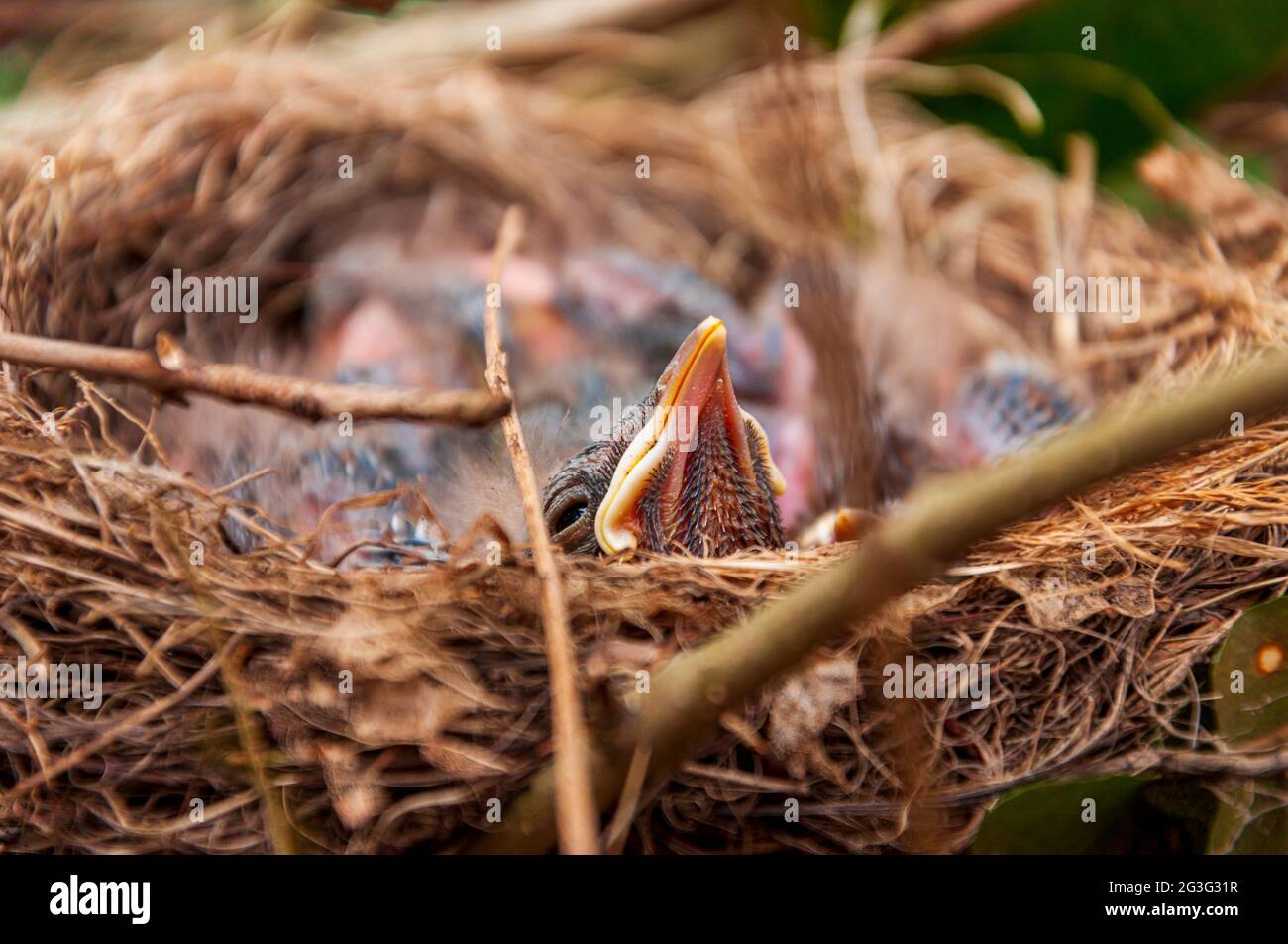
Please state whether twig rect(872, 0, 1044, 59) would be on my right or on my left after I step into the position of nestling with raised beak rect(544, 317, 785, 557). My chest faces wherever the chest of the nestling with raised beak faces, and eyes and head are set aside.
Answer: on my left

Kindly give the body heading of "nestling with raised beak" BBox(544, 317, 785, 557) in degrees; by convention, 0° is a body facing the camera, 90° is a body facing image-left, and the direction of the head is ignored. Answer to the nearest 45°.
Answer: approximately 315°
